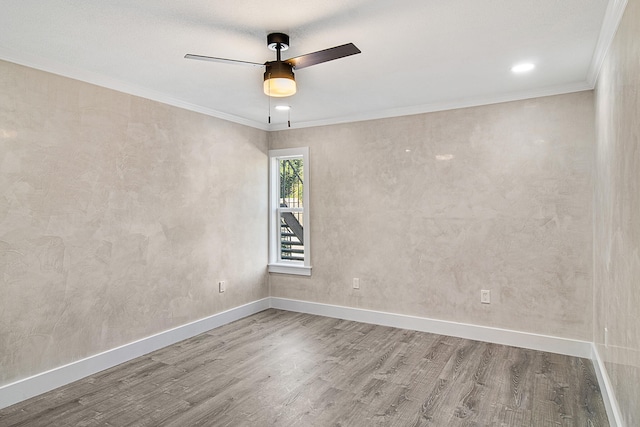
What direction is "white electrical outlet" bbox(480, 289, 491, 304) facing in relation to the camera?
toward the camera

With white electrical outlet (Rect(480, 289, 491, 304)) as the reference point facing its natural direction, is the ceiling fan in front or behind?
in front

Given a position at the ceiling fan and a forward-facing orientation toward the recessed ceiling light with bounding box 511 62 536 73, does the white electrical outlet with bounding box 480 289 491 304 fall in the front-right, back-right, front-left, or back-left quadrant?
front-left
